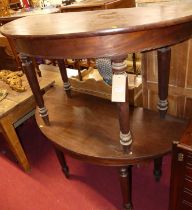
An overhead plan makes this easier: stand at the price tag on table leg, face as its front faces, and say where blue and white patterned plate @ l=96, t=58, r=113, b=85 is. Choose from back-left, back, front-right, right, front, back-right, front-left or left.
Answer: back

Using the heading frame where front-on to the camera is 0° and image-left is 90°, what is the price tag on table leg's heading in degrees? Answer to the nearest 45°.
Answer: approximately 0°

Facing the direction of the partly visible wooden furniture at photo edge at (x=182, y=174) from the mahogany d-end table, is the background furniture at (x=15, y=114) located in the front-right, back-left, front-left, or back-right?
back-right

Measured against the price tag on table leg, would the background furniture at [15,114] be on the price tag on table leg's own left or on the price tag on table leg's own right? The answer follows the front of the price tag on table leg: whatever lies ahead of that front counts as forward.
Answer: on the price tag on table leg's own right
